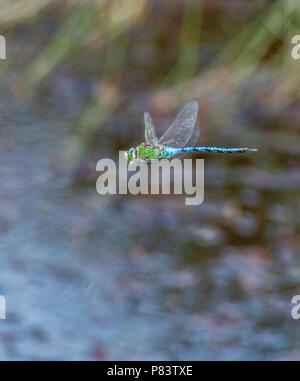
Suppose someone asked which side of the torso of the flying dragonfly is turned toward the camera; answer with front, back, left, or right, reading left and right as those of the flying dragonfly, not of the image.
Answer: left
